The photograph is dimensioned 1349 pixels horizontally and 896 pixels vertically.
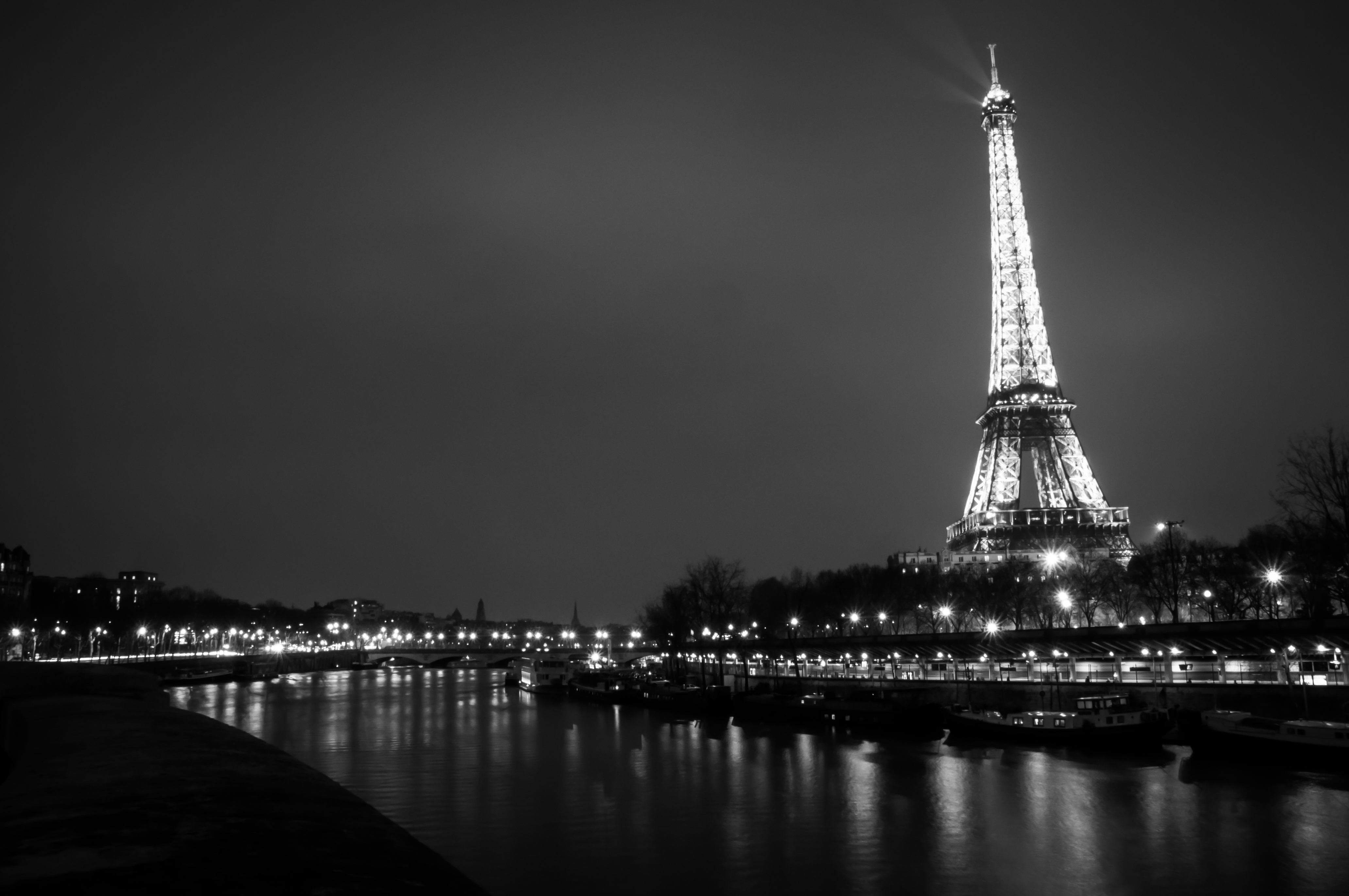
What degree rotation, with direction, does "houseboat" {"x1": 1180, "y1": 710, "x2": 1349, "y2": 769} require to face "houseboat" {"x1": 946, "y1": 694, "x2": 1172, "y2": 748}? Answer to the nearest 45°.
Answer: approximately 45° to its right

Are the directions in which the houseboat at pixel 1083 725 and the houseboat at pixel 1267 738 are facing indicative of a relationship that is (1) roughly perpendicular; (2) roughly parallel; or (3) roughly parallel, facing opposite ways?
roughly parallel

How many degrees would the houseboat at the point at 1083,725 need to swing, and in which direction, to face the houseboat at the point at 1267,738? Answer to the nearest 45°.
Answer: approximately 135° to its left

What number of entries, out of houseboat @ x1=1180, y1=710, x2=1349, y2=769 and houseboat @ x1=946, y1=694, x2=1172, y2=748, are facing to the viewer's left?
2

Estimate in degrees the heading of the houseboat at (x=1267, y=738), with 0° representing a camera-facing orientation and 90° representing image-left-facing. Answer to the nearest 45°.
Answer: approximately 90°

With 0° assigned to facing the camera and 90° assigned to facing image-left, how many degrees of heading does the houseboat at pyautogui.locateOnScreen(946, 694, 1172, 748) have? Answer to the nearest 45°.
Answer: approximately 90°
